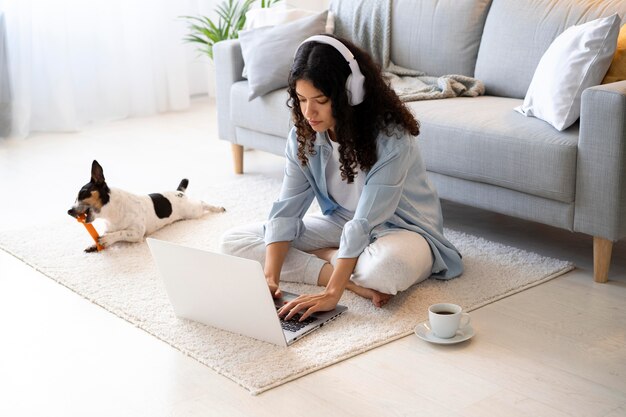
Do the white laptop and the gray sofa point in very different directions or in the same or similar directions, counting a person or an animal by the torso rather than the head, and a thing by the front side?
very different directions

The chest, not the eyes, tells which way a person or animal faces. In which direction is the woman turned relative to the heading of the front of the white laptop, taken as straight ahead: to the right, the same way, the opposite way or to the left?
the opposite way

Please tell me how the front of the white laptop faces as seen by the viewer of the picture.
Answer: facing away from the viewer and to the right of the viewer

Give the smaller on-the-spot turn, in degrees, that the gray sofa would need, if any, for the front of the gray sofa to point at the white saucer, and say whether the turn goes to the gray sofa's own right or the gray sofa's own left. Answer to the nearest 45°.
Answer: approximately 45° to the gray sofa's own left

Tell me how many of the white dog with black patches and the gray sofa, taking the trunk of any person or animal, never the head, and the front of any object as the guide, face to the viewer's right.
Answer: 0

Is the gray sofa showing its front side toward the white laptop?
yes

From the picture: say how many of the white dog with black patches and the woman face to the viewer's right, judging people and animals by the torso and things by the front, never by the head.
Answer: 0

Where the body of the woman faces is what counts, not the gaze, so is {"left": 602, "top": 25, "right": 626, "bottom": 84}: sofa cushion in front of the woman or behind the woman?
behind

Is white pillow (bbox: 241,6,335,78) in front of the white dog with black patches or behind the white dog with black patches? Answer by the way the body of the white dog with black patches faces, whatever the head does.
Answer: behind

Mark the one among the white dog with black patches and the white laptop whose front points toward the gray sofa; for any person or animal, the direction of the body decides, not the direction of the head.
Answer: the white laptop
